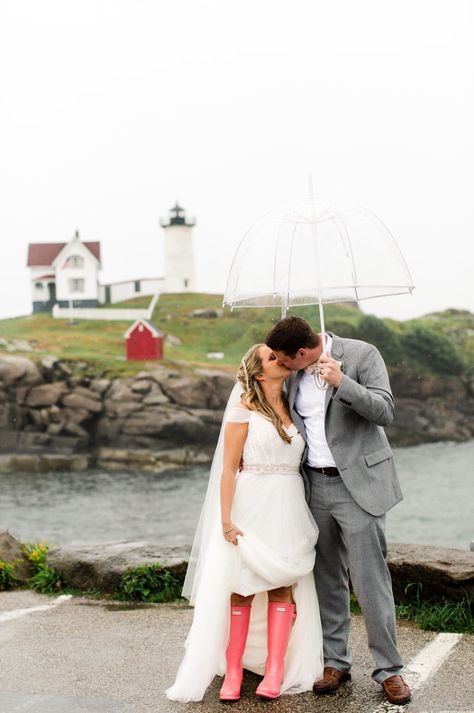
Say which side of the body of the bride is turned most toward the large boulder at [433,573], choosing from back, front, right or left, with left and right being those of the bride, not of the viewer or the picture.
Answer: left

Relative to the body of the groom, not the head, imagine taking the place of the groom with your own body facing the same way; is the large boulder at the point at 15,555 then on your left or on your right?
on your right

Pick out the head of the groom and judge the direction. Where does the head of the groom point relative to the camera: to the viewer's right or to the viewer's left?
to the viewer's left

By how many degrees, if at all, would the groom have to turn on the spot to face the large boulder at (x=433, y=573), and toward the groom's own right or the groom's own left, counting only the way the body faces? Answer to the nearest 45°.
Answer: approximately 135° to the groom's own right

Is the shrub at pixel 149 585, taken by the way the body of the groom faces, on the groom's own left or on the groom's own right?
on the groom's own right

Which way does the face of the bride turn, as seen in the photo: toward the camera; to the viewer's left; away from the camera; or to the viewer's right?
to the viewer's right

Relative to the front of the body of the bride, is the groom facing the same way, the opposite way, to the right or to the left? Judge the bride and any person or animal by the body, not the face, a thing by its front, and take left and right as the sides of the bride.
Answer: to the right

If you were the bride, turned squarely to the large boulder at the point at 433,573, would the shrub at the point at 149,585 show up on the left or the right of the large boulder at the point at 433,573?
left

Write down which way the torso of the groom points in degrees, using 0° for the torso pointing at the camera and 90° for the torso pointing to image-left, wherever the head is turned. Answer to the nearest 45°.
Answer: approximately 45°

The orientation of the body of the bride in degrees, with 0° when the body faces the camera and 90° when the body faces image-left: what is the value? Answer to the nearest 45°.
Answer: approximately 315°
